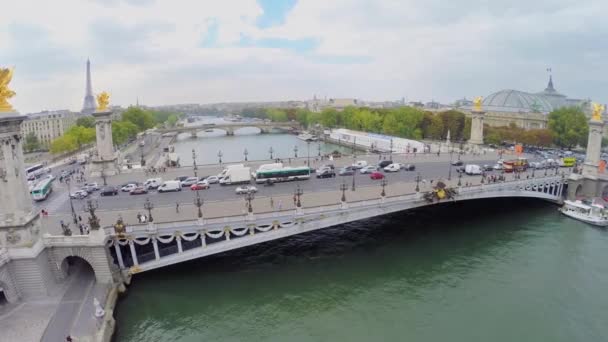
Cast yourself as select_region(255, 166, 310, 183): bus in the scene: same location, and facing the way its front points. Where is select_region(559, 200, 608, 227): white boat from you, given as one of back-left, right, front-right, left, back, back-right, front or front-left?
back

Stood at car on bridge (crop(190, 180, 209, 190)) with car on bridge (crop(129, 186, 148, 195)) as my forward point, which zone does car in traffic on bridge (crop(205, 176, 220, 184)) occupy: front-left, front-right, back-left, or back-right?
back-right

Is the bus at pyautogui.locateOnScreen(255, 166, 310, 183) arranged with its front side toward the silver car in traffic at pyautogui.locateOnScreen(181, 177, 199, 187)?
yes

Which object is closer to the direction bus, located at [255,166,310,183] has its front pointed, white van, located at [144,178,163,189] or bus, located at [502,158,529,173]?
the white van

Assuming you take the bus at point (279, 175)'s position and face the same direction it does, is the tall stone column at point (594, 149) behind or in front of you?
behind

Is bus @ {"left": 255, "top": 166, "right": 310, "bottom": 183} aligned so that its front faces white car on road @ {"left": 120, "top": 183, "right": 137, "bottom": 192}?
yes

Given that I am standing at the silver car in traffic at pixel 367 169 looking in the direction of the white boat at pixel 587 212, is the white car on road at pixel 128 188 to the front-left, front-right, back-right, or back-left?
back-right

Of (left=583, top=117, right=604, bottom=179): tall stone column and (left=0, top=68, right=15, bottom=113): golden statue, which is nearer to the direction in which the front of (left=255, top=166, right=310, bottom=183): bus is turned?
the golden statue

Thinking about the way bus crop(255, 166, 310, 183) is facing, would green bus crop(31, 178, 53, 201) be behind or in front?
in front

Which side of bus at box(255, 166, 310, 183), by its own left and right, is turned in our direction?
left
